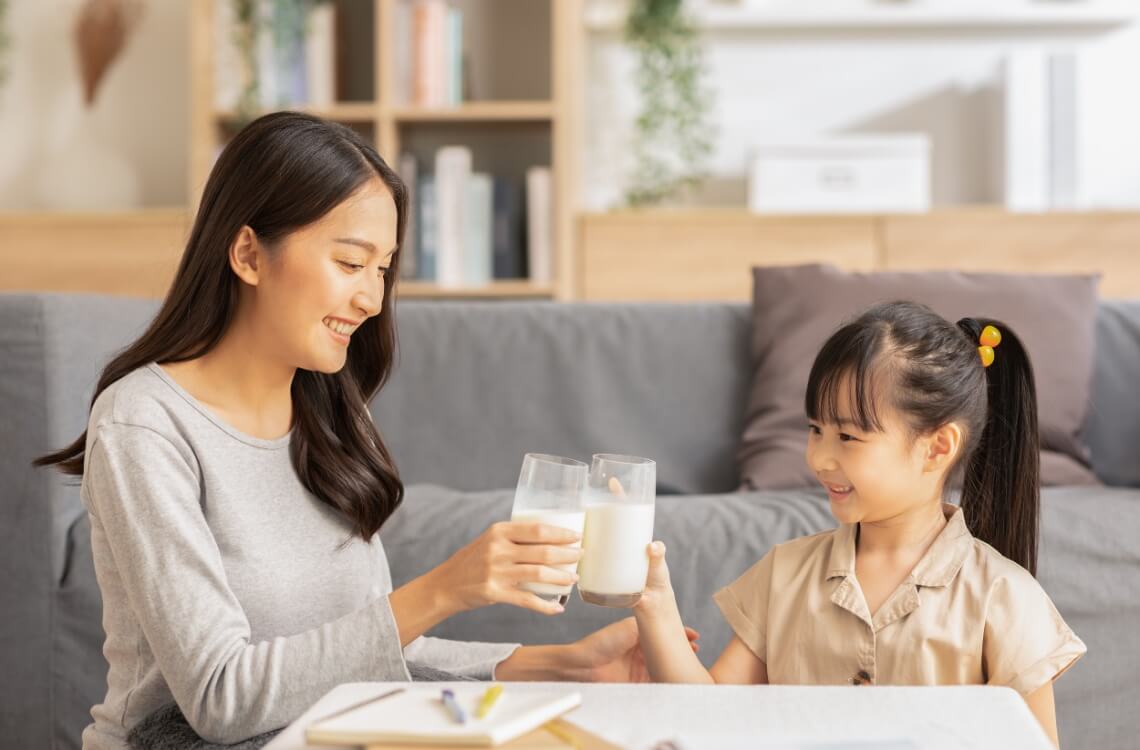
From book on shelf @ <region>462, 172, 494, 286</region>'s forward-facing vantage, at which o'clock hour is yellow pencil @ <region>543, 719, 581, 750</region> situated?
The yellow pencil is roughly at 12 o'clock from the book on shelf.

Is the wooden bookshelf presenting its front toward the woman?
yes

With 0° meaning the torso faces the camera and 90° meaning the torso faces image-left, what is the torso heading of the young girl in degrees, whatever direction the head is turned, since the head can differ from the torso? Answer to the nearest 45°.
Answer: approximately 45°

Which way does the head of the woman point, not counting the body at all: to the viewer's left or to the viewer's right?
to the viewer's right

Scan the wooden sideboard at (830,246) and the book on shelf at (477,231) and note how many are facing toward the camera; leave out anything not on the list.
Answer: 2

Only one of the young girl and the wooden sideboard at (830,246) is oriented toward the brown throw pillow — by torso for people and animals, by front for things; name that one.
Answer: the wooden sideboard

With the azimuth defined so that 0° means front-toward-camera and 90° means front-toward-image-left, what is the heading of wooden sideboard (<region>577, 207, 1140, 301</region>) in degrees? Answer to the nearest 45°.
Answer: approximately 0°

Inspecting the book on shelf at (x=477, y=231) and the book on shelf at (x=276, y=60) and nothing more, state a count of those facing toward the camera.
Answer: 2
